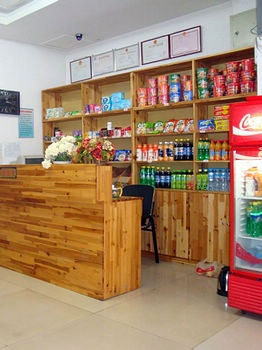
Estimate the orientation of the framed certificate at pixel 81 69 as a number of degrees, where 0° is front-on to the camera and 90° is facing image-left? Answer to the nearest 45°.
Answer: approximately 45°

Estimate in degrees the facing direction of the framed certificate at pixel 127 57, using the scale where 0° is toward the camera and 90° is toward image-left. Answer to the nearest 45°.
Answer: approximately 45°

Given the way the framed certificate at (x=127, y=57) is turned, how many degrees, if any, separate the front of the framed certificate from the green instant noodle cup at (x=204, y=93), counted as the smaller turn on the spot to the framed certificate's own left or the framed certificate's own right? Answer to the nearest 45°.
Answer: approximately 90° to the framed certificate's own left

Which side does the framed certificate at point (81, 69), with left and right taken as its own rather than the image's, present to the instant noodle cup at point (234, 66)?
left

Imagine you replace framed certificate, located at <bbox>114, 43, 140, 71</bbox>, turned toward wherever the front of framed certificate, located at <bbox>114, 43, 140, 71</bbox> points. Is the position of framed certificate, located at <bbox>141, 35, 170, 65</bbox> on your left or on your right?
on your left

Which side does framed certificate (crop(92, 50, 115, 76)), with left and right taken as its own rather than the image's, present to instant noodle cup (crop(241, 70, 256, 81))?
left

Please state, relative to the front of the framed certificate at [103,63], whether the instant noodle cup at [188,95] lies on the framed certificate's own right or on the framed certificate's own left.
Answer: on the framed certificate's own left
